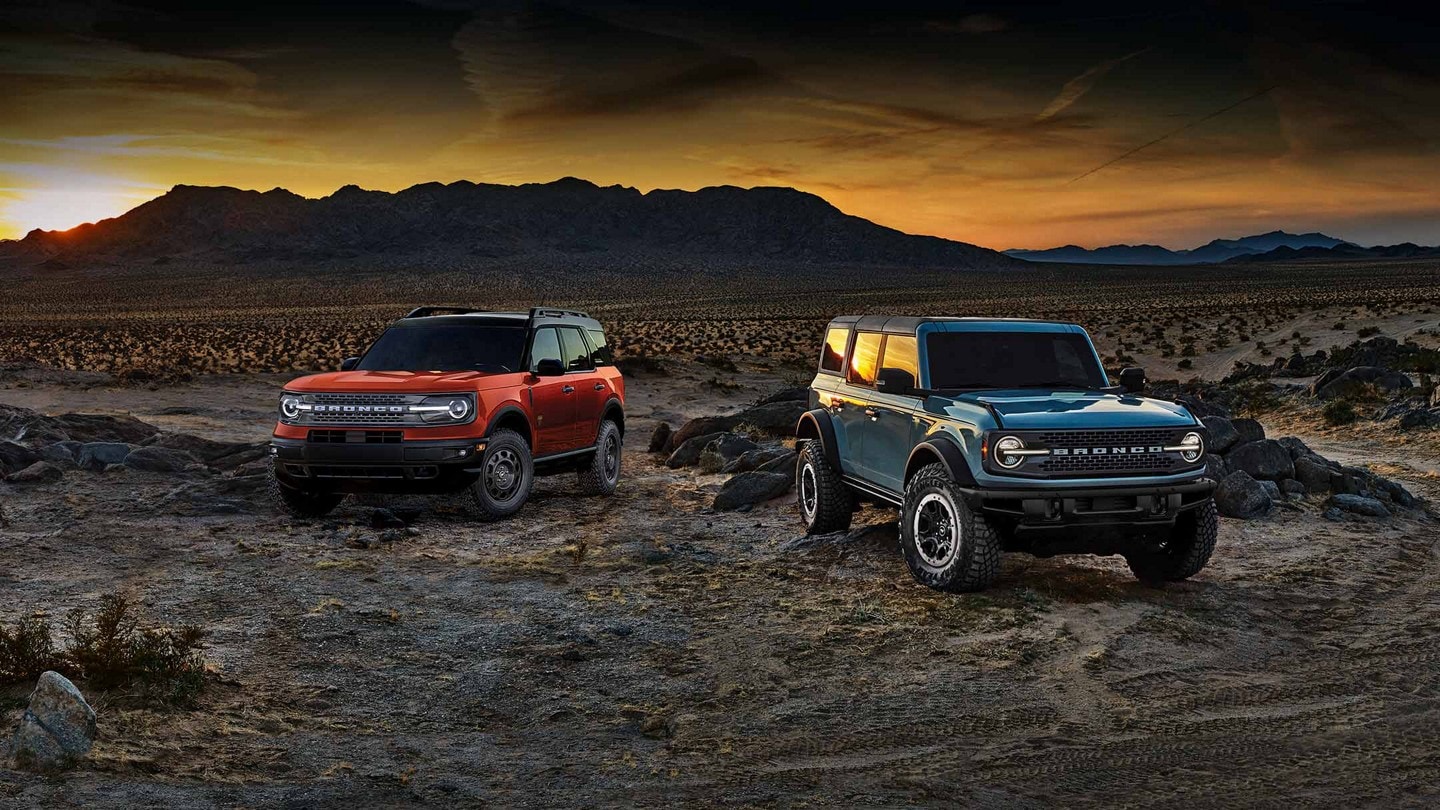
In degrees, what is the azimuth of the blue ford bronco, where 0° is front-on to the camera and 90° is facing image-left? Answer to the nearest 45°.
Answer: approximately 315°

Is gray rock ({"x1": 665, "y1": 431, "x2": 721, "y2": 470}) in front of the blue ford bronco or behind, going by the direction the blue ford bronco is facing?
behind

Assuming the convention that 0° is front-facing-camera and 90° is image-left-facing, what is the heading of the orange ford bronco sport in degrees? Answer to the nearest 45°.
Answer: approximately 45°

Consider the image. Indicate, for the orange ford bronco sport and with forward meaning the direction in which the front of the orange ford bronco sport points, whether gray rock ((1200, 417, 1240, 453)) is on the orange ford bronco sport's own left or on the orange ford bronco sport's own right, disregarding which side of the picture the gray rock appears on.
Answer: on the orange ford bronco sport's own left

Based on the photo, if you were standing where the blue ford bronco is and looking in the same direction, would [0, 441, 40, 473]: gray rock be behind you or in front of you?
behind

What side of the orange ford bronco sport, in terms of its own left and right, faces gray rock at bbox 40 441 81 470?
right

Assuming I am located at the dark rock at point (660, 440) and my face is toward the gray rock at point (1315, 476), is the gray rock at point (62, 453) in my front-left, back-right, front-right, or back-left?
back-right

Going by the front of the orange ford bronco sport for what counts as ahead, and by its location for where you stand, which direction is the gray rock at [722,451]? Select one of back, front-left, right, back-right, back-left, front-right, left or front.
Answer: back

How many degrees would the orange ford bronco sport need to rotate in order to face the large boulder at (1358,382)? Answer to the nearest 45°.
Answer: approximately 135° to its left

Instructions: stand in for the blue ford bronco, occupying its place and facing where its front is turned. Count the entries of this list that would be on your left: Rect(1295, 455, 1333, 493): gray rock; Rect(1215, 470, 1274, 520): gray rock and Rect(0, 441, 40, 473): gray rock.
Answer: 2

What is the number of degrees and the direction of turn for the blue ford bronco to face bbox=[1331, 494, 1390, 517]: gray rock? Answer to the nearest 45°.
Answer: approximately 90° to its left

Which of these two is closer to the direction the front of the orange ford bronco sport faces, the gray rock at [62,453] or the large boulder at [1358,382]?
the gray rock

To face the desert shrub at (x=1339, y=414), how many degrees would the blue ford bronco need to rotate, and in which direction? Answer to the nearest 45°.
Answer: approximately 90° to its left

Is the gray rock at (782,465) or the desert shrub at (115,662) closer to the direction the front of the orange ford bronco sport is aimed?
the desert shrub

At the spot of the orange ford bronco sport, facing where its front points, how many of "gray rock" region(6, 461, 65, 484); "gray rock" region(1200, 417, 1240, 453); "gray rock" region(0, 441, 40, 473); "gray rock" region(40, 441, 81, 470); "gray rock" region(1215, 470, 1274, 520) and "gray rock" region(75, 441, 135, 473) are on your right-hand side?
4

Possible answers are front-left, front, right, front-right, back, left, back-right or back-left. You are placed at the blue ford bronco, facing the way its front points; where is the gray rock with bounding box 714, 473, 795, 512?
back
